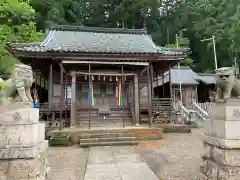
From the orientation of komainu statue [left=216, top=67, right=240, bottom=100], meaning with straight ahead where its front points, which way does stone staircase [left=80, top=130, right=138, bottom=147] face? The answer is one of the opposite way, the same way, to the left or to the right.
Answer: to the left

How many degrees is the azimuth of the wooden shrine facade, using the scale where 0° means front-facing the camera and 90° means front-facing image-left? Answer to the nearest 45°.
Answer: approximately 0°

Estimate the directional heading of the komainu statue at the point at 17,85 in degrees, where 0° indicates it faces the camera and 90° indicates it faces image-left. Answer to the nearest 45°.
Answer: approximately 315°

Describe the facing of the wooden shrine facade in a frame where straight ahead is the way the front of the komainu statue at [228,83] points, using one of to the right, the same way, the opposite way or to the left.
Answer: to the left

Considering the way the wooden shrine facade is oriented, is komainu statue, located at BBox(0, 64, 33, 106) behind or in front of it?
in front

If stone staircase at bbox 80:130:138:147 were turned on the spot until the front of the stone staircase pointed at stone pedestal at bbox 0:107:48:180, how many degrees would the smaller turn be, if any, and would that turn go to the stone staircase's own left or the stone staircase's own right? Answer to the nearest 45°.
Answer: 0° — it already faces it

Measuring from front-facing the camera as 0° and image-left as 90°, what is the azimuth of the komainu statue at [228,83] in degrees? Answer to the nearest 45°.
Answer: approximately 45°

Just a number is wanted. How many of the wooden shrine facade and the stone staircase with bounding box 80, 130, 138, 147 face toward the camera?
2

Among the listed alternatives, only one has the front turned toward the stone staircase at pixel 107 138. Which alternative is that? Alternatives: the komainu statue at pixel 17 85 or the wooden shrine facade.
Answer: the wooden shrine facade

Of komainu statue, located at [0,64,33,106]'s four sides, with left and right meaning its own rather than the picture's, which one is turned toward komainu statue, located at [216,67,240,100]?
front

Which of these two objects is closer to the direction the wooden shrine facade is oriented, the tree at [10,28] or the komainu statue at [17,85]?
the komainu statue

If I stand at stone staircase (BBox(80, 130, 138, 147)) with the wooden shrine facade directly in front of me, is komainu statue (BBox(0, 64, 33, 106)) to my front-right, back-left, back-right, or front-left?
back-left
